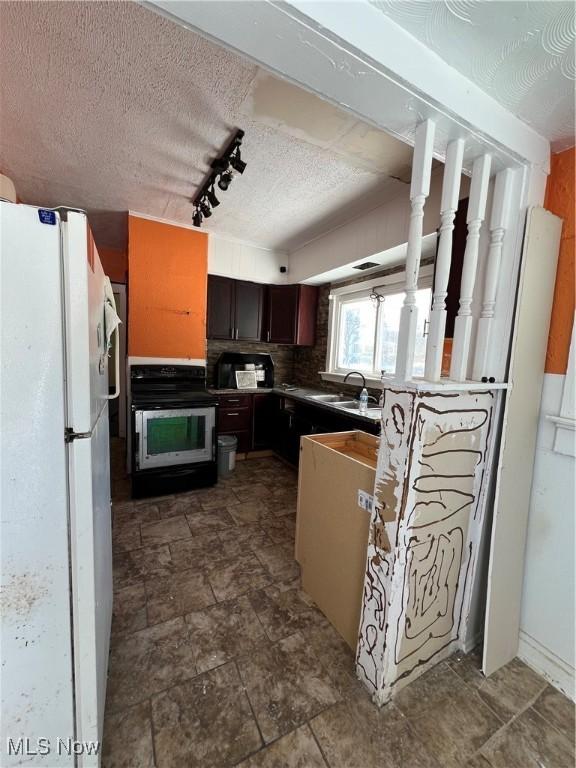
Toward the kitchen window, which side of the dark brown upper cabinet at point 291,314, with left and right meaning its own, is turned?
left

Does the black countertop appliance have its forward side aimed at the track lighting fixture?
yes

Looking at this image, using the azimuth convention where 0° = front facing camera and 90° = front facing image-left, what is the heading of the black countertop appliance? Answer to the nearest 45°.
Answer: approximately 0°

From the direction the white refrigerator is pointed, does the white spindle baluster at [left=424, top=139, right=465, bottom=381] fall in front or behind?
in front

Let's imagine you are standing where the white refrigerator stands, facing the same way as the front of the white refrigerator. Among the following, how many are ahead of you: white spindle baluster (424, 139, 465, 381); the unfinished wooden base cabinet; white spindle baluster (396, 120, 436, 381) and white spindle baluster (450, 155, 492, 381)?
4

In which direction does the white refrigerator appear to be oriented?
to the viewer's right

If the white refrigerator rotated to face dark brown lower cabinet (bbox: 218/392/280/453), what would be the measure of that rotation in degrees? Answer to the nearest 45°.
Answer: approximately 45° to its left

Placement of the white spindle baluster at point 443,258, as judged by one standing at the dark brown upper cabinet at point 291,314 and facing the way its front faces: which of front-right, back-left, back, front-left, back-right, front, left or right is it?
front-left

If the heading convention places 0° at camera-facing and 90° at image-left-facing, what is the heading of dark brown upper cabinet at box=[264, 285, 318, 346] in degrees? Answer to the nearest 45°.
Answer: approximately 45°
